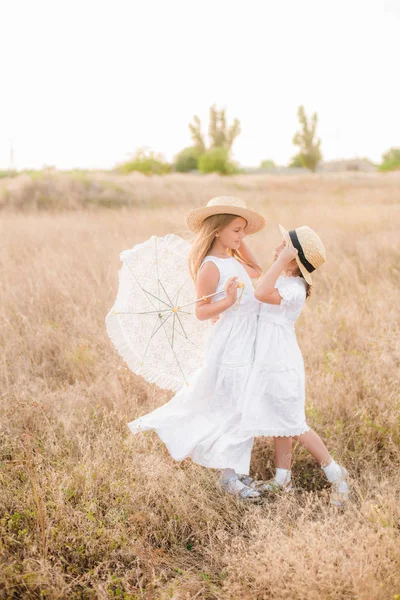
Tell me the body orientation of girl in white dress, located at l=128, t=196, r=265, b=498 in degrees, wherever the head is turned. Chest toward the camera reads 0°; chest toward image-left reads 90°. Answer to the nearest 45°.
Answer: approximately 270°

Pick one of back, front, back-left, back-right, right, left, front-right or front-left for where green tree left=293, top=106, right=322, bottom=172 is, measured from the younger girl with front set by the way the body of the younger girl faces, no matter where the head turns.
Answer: right

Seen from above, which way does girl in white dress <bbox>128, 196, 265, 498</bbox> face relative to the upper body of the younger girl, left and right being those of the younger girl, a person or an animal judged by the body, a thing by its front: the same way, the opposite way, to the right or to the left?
the opposite way

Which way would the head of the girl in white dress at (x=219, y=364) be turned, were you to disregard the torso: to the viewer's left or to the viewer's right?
to the viewer's right

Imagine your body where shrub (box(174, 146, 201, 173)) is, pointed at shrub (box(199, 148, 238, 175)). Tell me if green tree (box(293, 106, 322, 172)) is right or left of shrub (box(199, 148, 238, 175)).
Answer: left

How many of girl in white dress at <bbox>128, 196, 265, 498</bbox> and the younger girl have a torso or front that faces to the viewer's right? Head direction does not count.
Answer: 1

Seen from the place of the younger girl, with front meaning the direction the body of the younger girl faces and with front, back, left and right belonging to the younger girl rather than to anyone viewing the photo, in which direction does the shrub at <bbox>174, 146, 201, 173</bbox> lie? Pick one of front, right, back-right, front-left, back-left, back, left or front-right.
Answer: right

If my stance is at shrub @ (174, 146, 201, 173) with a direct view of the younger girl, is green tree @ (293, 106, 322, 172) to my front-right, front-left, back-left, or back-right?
front-left

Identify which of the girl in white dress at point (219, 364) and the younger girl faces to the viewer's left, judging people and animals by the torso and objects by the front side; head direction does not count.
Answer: the younger girl

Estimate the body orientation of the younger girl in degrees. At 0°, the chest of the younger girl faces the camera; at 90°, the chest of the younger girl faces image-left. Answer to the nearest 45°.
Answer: approximately 90°

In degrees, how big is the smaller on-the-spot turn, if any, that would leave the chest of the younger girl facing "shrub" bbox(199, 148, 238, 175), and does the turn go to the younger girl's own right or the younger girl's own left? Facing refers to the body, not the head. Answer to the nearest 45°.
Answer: approximately 90° to the younger girl's own right
